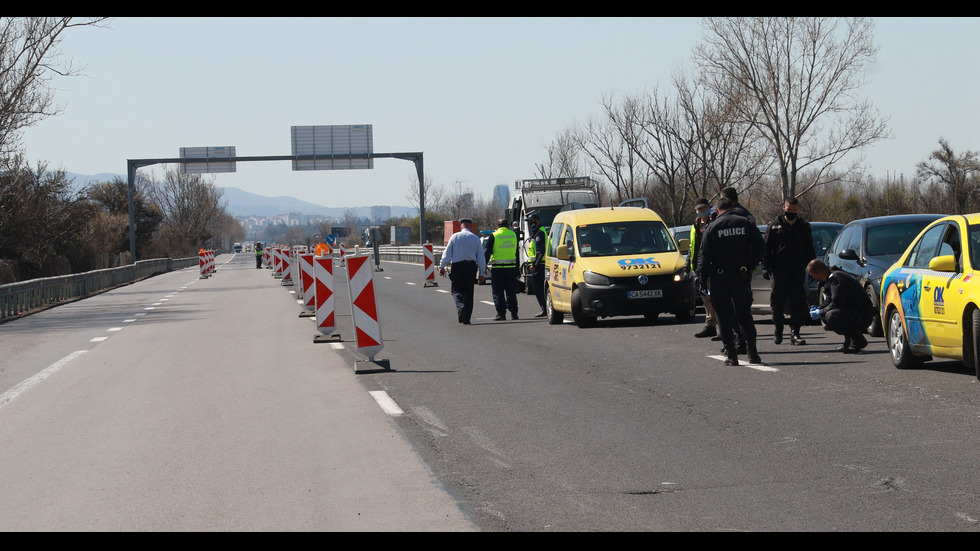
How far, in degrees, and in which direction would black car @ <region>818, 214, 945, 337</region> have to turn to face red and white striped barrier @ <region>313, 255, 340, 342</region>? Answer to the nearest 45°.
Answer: approximately 135° to its right

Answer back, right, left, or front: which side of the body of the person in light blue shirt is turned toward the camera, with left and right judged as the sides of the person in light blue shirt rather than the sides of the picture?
back

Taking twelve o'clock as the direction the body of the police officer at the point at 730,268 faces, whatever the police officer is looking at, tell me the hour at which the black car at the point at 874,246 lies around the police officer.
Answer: The black car is roughly at 1 o'clock from the police officer.

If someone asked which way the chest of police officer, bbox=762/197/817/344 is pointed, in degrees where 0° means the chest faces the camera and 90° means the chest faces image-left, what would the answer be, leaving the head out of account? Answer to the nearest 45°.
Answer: approximately 0°

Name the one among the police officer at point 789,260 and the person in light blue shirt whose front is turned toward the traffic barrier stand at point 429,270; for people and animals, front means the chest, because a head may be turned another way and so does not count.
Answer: the person in light blue shirt

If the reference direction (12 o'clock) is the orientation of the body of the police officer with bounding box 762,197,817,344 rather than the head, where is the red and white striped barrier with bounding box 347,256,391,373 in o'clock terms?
The red and white striped barrier is roughly at 2 o'clock from the police officer.

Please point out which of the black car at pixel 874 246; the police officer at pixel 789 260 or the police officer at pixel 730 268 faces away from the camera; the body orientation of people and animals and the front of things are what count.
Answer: the police officer at pixel 730 268

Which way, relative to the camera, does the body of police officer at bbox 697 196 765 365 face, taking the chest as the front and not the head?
away from the camera
